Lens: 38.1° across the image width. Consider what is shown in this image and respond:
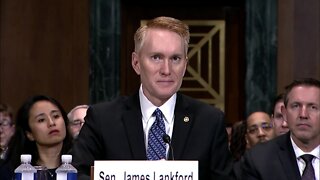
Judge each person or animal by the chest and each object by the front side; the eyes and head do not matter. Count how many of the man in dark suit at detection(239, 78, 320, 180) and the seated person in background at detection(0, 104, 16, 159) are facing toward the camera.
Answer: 2

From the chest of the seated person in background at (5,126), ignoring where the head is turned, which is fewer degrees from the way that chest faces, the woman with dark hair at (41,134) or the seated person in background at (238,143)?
the woman with dark hair

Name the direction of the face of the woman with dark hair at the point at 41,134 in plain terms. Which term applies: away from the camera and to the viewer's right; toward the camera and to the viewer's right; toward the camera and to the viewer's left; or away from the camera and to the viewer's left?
toward the camera and to the viewer's right

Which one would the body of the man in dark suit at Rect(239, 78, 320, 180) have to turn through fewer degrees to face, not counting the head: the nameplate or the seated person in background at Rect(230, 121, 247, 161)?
the nameplate

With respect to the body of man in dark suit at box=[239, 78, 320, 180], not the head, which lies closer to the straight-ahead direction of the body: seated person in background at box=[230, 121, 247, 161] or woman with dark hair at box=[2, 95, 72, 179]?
the woman with dark hair

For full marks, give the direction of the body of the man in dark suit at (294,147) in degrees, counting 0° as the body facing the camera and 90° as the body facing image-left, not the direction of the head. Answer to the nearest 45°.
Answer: approximately 0°
